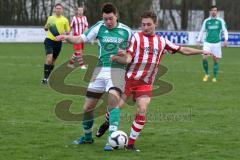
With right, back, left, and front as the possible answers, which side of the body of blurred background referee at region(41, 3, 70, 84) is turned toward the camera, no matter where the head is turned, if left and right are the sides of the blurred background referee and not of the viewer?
front

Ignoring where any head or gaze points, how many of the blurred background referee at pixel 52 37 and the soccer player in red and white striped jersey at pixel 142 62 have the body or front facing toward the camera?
2

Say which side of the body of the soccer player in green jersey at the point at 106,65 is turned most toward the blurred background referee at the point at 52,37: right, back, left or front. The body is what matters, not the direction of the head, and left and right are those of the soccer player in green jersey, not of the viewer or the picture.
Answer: back

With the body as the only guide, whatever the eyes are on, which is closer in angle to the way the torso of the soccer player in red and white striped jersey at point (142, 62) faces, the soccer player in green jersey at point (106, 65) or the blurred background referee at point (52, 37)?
the soccer player in green jersey

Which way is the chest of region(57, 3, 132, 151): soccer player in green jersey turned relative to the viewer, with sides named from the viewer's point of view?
facing the viewer

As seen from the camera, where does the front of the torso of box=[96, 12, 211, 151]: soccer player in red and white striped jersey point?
toward the camera

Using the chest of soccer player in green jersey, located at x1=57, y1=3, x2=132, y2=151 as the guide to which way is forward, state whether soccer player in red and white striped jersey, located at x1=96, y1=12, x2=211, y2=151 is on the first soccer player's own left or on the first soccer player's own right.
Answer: on the first soccer player's own left

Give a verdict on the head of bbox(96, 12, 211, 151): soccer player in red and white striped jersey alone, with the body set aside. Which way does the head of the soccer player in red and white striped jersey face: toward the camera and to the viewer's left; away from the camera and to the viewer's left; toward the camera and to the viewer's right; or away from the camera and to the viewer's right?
toward the camera and to the viewer's left

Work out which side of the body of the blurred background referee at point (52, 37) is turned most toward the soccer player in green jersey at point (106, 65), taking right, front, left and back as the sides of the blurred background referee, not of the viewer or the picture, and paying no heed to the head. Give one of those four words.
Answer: front

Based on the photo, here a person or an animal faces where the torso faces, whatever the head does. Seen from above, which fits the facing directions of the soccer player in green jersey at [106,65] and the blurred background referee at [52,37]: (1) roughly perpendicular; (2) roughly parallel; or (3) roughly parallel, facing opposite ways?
roughly parallel
